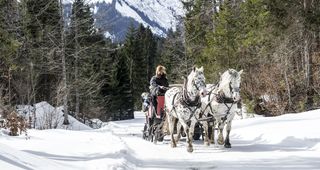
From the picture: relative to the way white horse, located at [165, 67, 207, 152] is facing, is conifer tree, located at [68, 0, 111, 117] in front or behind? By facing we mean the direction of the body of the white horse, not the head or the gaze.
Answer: behind

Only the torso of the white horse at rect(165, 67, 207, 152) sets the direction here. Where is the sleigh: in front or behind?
behind

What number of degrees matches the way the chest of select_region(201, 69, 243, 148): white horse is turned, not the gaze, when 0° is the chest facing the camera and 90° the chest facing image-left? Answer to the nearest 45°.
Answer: approximately 315°

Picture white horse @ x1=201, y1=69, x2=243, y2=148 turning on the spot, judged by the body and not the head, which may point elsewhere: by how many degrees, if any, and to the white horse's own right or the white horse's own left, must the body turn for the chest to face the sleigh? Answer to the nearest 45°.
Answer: approximately 180°

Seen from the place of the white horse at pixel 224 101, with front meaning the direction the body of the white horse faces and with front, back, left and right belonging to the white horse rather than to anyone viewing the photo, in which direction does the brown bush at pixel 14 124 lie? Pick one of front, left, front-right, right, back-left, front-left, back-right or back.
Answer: back-right

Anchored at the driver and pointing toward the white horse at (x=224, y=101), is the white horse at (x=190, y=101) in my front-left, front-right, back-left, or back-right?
front-right

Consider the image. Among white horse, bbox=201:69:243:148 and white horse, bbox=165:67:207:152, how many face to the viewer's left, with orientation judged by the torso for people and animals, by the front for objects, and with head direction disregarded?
0

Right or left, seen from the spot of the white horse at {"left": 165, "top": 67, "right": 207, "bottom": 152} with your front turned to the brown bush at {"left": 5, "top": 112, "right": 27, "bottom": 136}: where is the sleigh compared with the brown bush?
right

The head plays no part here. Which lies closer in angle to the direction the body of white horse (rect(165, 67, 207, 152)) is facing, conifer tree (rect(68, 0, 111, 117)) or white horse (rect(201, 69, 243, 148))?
the white horse

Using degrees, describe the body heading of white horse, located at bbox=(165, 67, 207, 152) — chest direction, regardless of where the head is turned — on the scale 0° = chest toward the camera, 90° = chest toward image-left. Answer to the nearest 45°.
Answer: approximately 315°

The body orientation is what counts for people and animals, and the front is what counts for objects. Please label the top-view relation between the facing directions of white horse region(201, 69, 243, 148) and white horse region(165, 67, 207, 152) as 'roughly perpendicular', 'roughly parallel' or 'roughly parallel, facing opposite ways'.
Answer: roughly parallel

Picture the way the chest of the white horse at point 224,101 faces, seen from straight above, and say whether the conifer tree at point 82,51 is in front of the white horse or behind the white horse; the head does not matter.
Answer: behind

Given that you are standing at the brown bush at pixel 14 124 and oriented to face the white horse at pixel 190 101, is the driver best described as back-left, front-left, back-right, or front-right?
front-left
